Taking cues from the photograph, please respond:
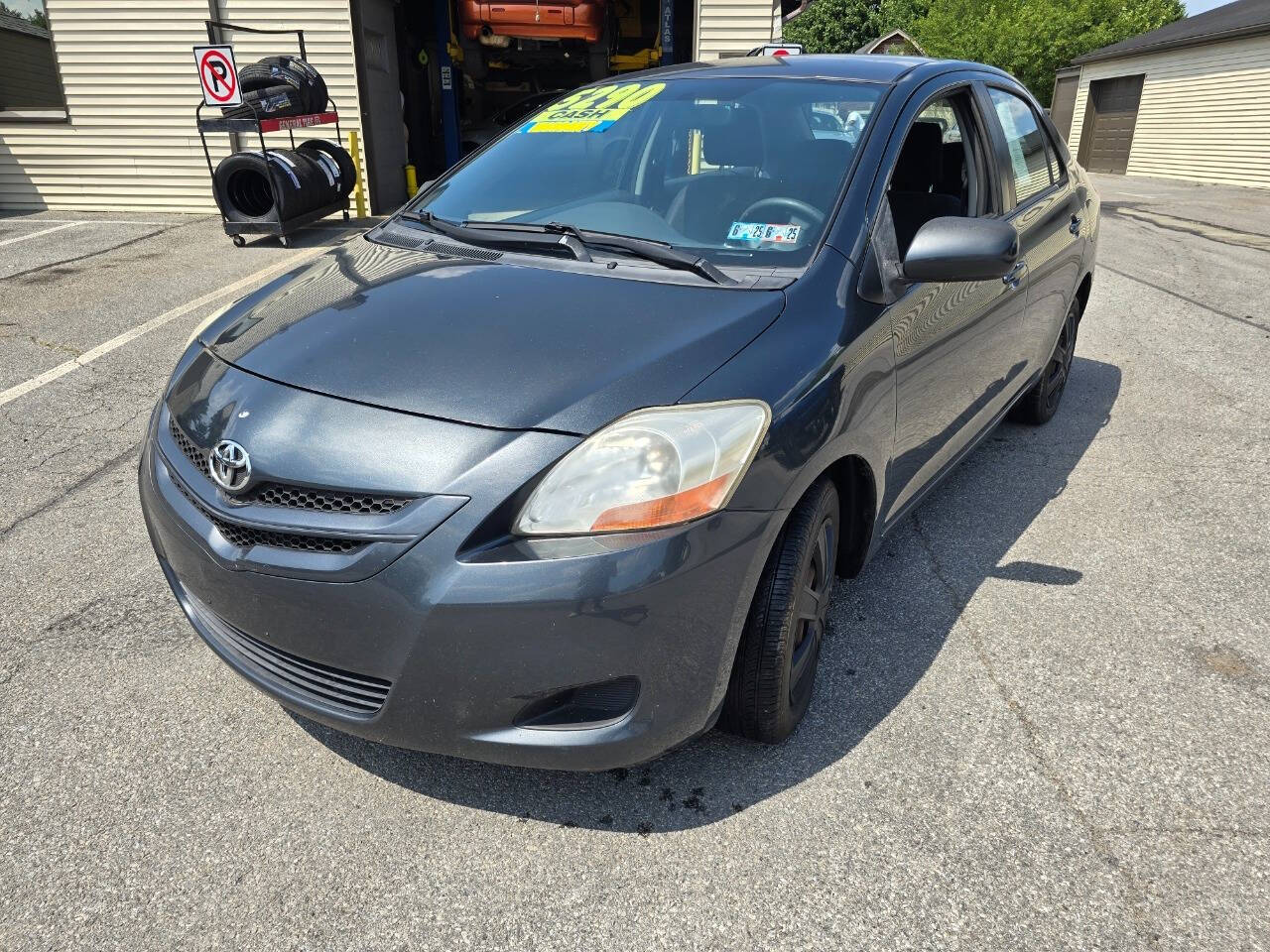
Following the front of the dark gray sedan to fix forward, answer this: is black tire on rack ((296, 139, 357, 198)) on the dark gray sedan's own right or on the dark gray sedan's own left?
on the dark gray sedan's own right

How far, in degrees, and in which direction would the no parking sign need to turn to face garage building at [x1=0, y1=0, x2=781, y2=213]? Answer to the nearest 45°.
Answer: approximately 180°

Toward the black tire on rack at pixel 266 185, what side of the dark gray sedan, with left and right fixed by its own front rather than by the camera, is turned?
right

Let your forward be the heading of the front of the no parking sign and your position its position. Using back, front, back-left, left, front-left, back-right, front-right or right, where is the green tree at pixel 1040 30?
back-left

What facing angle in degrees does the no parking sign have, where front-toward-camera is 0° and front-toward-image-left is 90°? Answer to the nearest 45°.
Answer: approximately 0°

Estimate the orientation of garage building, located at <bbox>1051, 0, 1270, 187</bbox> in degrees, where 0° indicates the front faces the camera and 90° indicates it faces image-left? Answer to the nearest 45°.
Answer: approximately 45°

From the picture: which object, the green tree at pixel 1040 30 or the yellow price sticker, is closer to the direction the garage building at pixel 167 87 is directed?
the yellow price sticker

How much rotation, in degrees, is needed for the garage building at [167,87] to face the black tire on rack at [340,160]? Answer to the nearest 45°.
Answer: approximately 45° to its left

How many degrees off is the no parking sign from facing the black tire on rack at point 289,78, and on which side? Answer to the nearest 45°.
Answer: approximately 135° to its left

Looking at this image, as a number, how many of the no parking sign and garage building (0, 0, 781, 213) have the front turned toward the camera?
2

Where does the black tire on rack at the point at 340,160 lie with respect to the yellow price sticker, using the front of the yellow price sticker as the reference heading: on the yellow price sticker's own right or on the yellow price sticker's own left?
on the yellow price sticker's own right

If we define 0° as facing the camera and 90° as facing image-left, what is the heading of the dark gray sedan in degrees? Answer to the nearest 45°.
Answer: approximately 45°

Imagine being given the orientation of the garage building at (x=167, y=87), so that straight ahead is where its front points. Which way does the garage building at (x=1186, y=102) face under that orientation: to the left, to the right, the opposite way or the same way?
to the right

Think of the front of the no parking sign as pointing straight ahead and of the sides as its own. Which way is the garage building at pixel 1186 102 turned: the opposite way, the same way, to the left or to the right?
to the right
